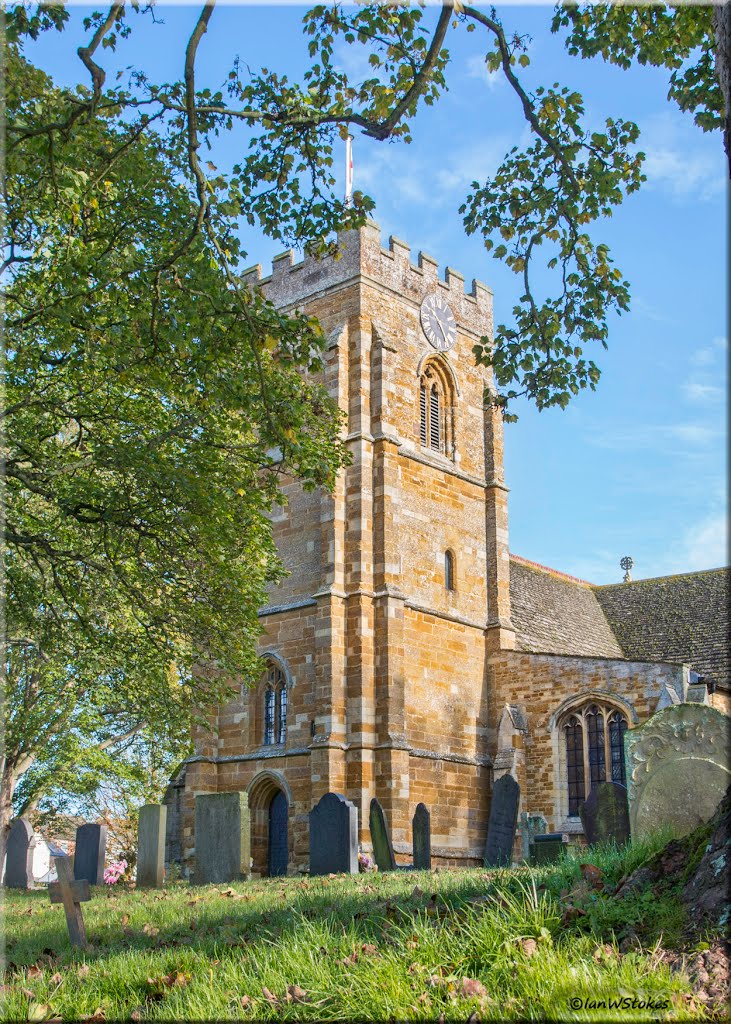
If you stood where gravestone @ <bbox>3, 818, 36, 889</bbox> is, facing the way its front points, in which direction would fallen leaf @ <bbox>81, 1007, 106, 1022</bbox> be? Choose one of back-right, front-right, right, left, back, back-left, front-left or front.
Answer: front-left

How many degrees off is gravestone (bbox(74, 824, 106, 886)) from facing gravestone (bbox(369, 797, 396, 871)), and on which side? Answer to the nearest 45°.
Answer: approximately 90° to its left

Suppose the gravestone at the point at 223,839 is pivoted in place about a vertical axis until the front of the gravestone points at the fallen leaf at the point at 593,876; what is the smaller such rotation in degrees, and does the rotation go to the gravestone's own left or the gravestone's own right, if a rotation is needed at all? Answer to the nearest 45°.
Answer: approximately 45° to the gravestone's own left

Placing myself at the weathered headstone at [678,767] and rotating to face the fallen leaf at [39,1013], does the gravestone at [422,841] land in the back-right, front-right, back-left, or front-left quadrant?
back-right

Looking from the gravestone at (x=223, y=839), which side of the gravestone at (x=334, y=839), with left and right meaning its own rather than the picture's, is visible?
right

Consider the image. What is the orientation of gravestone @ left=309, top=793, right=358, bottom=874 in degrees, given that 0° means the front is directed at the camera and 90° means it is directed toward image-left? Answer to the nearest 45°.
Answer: approximately 45°

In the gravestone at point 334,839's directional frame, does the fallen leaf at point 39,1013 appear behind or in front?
in front

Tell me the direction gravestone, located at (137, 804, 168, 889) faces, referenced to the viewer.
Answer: facing the viewer and to the left of the viewer
